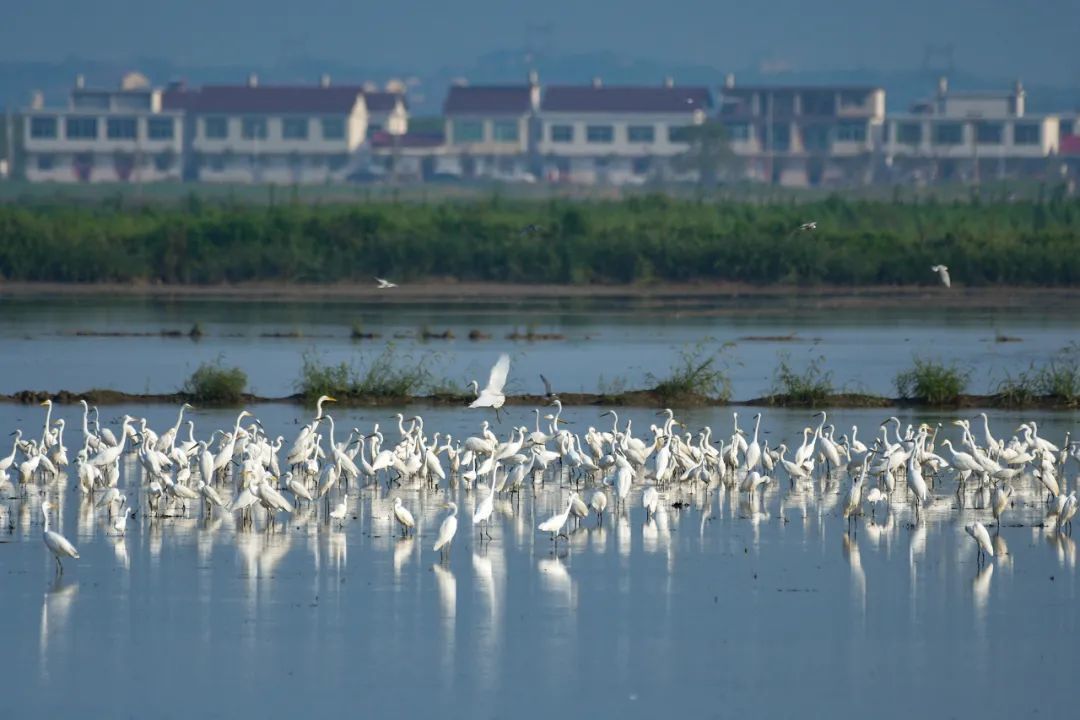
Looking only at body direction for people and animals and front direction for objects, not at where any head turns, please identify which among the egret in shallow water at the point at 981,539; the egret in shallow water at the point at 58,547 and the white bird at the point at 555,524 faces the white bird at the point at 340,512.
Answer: the egret in shallow water at the point at 981,539

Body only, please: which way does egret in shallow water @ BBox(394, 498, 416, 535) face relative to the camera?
to the viewer's left

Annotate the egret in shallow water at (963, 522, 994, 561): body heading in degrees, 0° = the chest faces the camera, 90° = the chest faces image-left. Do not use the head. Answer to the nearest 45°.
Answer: approximately 90°

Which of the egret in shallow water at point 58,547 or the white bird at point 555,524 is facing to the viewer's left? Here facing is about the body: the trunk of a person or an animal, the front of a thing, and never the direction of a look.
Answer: the egret in shallow water

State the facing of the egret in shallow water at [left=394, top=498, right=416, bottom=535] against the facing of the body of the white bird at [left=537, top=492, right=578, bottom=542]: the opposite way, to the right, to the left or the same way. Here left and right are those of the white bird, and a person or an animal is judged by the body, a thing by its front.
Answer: the opposite way

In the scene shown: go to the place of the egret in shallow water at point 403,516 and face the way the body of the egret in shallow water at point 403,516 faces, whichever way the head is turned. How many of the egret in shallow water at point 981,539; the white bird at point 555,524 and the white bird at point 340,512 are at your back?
2

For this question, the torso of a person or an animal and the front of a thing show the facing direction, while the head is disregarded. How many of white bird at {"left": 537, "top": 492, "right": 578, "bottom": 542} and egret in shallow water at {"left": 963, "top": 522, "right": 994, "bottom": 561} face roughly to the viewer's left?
1

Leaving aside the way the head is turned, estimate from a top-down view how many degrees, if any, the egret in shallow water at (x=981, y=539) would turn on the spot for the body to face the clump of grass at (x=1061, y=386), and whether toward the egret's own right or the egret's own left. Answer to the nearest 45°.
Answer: approximately 90° to the egret's own right

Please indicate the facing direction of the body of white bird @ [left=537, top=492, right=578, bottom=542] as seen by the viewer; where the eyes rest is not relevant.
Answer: to the viewer's right

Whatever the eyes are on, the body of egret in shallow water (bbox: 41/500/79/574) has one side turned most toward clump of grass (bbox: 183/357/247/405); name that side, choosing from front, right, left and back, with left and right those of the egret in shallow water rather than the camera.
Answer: right

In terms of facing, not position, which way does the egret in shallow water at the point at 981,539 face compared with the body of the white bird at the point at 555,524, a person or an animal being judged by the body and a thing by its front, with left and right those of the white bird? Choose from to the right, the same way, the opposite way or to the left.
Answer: the opposite way

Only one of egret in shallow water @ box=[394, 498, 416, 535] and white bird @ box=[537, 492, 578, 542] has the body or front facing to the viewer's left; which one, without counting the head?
the egret in shallow water

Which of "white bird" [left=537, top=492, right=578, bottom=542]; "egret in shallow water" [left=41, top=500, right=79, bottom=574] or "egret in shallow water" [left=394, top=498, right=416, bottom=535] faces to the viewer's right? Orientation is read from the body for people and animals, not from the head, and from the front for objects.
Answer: the white bird
